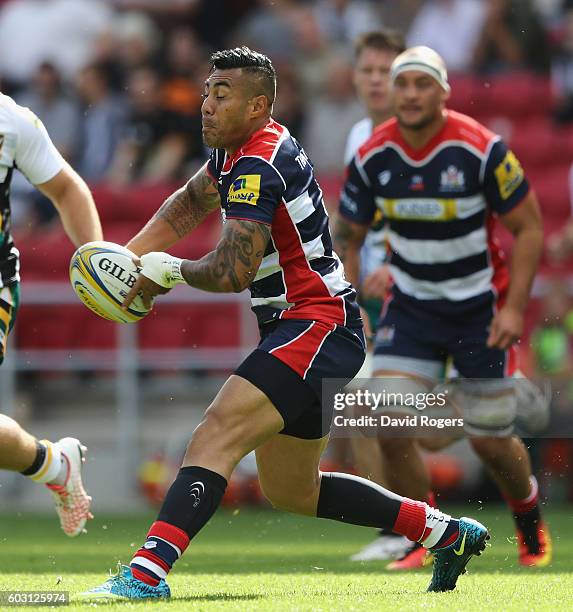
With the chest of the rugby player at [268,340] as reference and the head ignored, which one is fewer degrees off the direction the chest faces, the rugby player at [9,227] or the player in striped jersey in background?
the rugby player

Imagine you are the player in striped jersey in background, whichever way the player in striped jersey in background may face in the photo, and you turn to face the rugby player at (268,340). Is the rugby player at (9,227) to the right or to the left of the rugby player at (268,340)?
right

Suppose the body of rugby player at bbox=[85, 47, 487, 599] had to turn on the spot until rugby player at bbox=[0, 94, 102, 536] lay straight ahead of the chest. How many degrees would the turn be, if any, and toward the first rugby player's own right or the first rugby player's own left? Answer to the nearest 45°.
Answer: approximately 45° to the first rugby player's own right

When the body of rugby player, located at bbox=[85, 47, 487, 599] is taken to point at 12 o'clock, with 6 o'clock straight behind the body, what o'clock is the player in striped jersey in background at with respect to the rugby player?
The player in striped jersey in background is roughly at 4 o'clock from the rugby player.

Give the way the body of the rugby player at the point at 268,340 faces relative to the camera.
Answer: to the viewer's left
